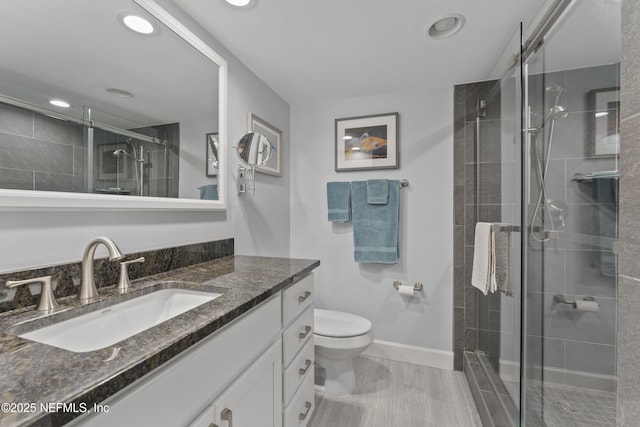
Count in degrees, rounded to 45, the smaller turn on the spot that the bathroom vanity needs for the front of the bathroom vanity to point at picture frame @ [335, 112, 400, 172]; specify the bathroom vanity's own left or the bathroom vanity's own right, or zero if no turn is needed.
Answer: approximately 90° to the bathroom vanity's own left

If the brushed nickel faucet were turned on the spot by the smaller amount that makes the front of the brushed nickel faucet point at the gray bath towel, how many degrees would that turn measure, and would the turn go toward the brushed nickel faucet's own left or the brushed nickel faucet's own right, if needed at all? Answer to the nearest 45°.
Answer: approximately 45° to the brushed nickel faucet's own left

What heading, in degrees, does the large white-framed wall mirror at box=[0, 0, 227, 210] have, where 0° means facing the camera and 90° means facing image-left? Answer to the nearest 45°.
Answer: approximately 315°

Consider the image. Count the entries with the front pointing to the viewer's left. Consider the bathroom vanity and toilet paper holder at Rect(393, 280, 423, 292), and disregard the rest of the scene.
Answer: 0

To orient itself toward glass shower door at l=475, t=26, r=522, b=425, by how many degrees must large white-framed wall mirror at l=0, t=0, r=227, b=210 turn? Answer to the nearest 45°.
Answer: approximately 45° to its left

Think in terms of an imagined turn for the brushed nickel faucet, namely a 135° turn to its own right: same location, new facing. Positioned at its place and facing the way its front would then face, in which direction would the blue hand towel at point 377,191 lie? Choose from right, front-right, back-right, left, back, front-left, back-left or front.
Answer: back

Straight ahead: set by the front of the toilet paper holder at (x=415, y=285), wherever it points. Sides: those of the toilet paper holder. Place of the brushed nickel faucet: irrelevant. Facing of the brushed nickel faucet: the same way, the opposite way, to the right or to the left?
to the left

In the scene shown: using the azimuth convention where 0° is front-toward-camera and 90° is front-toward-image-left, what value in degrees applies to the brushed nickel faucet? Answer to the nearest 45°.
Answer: approximately 315°

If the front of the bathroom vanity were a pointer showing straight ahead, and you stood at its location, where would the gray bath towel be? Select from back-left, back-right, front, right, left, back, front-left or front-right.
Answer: front-left

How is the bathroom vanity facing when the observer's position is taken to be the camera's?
facing the viewer and to the right of the viewer
